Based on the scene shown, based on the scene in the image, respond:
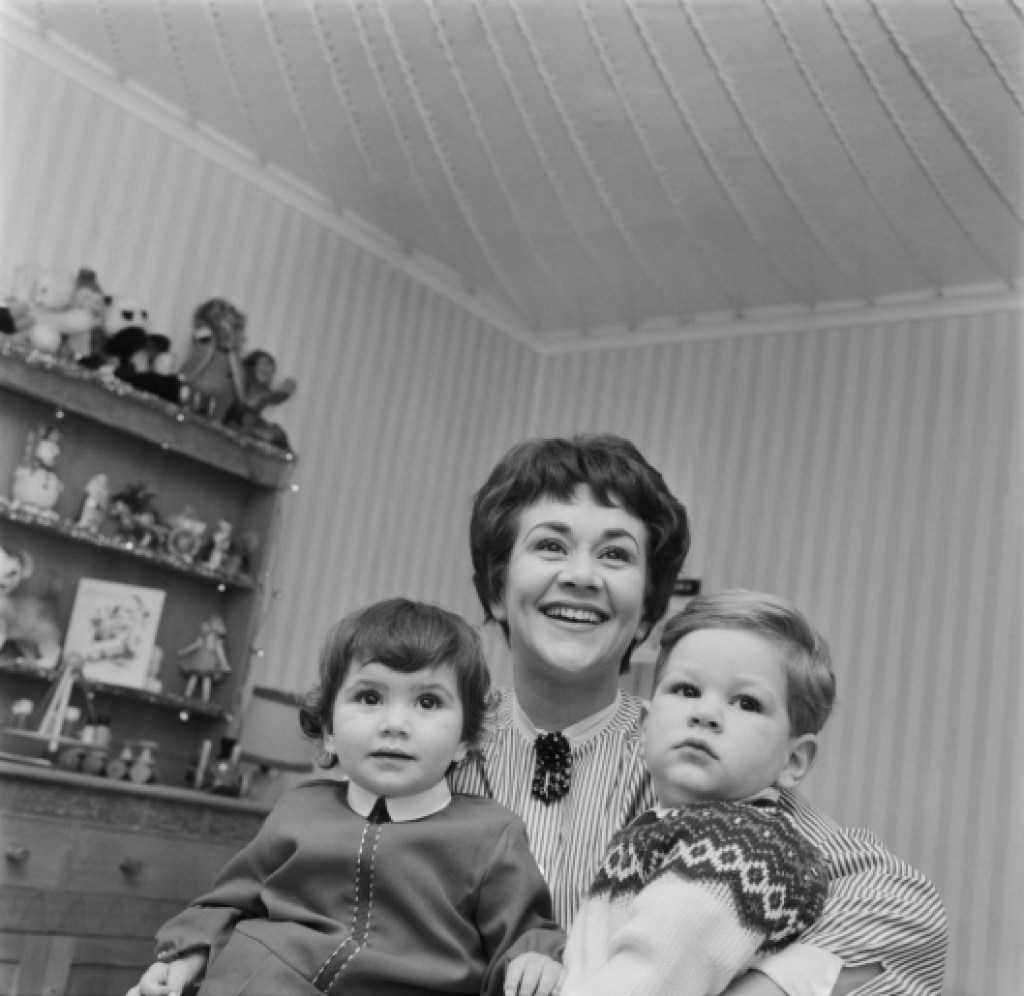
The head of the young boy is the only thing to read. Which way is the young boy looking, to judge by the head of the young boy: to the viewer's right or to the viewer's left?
to the viewer's left

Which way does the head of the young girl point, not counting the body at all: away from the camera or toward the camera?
toward the camera

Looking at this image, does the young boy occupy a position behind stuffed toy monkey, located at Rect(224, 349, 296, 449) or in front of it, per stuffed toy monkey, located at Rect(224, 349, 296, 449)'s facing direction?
in front

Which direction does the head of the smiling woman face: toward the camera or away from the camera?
toward the camera

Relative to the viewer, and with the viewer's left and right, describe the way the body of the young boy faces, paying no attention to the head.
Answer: facing the viewer and to the left of the viewer

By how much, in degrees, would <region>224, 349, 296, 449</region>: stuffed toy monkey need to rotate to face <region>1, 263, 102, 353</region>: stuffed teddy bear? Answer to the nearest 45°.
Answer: approximately 90° to its right

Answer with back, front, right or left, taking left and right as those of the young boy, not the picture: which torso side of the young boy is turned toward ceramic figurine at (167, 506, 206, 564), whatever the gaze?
right

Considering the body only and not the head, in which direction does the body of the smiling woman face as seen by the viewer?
toward the camera

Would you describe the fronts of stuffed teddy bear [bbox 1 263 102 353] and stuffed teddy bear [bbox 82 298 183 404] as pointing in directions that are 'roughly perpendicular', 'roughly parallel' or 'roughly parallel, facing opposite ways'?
roughly parallel
